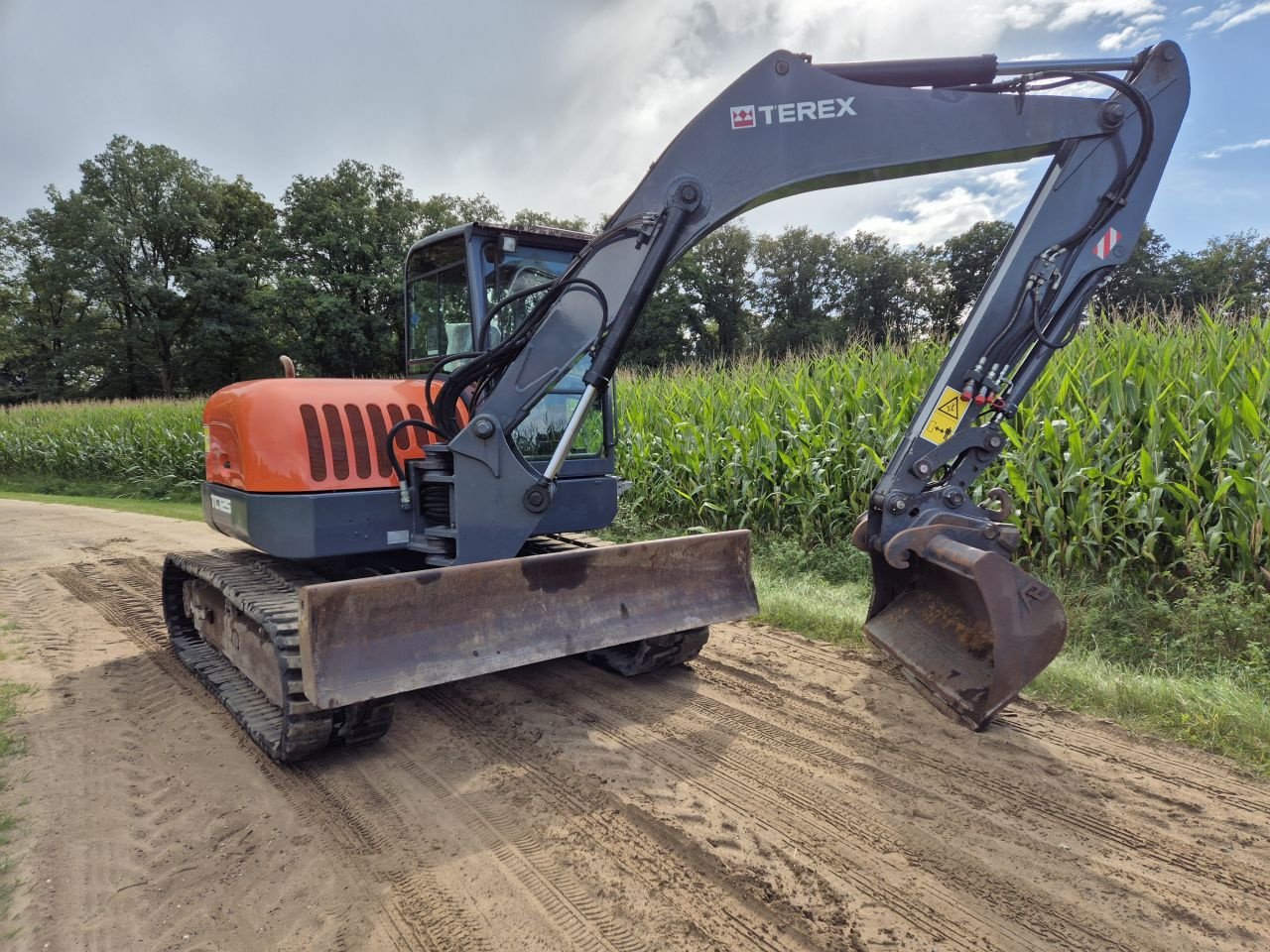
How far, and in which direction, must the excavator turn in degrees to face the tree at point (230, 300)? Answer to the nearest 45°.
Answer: approximately 180°

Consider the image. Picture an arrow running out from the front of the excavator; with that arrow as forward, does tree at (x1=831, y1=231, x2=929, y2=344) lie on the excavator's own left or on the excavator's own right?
on the excavator's own left

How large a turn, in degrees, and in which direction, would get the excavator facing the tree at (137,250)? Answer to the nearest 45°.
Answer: approximately 180°

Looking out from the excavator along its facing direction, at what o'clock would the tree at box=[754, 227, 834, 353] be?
The tree is roughly at 8 o'clock from the excavator.

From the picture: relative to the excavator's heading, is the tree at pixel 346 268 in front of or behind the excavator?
behind

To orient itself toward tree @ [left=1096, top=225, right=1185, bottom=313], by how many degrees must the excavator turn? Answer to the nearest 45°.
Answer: approximately 90° to its left

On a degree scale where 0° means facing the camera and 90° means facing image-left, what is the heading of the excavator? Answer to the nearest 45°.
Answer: approximately 315°

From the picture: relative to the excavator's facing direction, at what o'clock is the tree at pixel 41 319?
The tree is roughly at 6 o'clock from the excavator.
